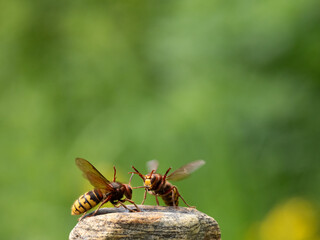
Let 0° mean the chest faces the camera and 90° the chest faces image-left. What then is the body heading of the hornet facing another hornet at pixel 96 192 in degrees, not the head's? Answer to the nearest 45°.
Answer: approximately 270°
